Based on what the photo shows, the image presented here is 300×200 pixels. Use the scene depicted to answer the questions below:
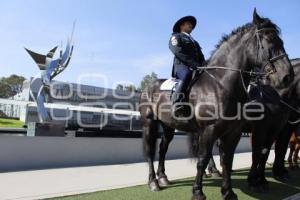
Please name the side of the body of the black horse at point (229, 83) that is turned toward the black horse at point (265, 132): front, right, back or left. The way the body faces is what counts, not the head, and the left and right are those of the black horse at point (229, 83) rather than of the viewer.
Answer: left

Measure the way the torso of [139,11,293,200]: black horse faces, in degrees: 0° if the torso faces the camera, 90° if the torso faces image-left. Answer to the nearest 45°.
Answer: approximately 315°

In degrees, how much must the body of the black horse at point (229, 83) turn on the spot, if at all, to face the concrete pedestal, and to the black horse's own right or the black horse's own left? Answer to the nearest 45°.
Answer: approximately 180°

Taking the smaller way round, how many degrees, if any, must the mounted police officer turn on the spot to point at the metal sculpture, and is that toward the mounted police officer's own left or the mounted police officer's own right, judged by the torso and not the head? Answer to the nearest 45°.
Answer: approximately 180°

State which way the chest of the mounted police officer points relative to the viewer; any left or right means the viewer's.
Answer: facing the viewer and to the right of the viewer

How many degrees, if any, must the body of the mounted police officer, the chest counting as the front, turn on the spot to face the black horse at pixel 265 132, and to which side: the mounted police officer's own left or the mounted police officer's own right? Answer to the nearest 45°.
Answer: approximately 90° to the mounted police officer's own left

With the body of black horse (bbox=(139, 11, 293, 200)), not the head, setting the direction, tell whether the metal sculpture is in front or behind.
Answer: behind
